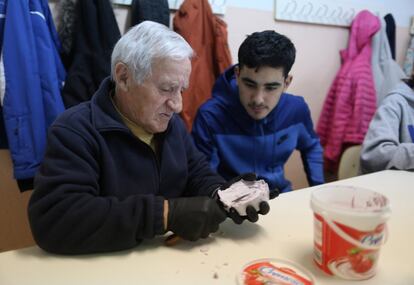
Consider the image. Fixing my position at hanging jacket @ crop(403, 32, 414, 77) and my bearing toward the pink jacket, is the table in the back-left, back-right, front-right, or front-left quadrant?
front-left

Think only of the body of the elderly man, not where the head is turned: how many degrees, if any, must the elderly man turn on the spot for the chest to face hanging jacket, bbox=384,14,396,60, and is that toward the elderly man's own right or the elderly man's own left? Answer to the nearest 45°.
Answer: approximately 90° to the elderly man's own left

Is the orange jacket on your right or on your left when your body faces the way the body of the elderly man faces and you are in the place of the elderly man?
on your left

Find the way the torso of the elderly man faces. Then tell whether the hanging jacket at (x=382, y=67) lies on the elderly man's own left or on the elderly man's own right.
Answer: on the elderly man's own left

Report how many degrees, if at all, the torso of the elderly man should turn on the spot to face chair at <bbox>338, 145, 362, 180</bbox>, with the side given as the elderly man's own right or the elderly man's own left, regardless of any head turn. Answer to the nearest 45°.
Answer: approximately 90° to the elderly man's own left

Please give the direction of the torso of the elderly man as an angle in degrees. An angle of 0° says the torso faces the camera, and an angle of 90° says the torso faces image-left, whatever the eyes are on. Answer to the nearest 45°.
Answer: approximately 315°

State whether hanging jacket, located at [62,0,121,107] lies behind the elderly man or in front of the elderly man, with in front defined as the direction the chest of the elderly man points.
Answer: behind

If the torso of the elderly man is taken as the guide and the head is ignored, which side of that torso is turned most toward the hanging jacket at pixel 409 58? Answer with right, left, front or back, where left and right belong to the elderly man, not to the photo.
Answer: left
